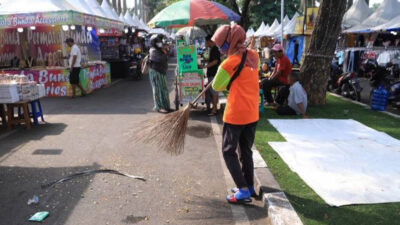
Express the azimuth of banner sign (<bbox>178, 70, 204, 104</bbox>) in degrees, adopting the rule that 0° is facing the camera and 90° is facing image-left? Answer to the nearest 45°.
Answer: approximately 0°

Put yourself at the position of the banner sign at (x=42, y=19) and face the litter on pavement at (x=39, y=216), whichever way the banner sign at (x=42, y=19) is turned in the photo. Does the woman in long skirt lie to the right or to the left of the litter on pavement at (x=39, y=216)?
left

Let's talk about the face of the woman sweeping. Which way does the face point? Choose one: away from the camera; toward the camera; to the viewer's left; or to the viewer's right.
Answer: to the viewer's left

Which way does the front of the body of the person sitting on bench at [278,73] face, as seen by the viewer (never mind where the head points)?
to the viewer's left

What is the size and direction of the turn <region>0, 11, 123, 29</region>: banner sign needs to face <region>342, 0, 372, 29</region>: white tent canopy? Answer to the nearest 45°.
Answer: approximately 90° to its left

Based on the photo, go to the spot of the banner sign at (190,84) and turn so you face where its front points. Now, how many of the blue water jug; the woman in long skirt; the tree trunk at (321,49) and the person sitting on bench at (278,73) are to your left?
3

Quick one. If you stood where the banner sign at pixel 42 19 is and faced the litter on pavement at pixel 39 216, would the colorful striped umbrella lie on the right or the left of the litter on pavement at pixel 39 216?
left

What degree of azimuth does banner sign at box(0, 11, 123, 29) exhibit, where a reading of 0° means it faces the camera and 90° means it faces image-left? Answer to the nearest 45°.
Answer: approximately 0°

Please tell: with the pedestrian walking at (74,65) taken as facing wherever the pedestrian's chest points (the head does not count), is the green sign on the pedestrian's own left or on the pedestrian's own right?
on the pedestrian's own left

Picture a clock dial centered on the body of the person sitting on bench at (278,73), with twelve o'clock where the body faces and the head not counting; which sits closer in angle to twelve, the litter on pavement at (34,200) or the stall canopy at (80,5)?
the stall canopy
